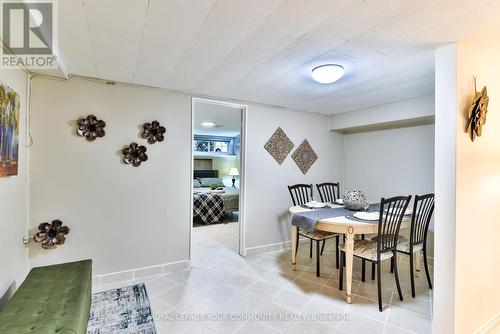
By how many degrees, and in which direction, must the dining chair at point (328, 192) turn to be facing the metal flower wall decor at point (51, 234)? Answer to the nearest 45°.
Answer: approximately 90° to its right

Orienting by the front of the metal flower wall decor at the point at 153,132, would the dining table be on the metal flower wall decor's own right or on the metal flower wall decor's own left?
on the metal flower wall decor's own left

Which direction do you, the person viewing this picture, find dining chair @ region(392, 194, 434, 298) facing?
facing away from the viewer and to the left of the viewer

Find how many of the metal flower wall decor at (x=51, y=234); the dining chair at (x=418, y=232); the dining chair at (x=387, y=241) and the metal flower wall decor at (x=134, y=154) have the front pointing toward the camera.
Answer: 2

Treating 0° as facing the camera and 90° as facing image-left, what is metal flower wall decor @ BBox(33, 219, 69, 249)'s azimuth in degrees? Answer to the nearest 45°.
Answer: approximately 0°

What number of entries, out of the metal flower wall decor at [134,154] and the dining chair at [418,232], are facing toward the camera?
1

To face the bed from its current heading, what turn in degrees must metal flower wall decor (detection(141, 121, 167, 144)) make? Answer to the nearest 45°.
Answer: approximately 135° to its left

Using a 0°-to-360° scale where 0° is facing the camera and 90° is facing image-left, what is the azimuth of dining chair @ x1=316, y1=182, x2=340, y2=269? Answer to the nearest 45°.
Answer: approximately 315°
